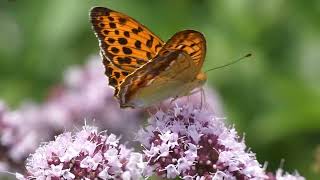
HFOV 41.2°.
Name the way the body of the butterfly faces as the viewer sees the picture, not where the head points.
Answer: to the viewer's right
